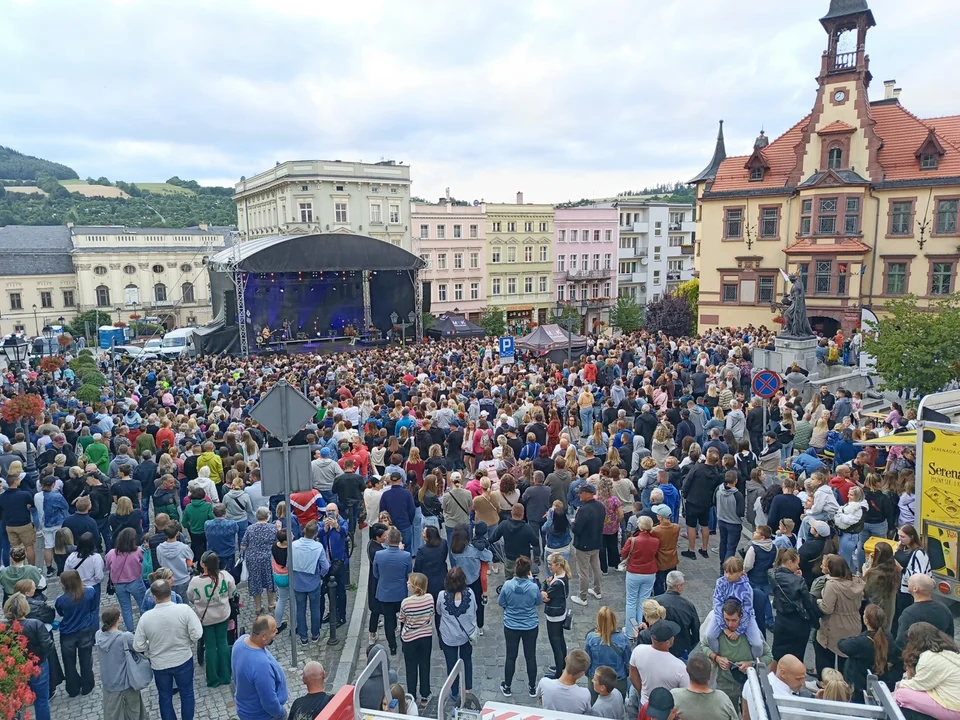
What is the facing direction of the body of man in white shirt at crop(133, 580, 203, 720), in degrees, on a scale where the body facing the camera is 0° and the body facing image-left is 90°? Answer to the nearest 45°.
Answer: approximately 180°

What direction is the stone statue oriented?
to the viewer's left

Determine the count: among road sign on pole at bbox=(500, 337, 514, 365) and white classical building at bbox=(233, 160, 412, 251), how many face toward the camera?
2

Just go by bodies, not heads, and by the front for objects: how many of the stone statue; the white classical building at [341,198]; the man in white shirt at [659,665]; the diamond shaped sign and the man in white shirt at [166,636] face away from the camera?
3

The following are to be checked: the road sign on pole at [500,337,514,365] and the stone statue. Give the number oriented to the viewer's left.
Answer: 1

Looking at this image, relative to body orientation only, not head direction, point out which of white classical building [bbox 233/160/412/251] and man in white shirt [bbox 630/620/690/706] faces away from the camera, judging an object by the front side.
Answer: the man in white shirt

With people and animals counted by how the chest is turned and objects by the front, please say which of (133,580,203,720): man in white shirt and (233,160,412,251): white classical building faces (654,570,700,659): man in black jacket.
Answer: the white classical building

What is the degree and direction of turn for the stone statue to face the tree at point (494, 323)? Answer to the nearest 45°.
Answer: approximately 45° to its right

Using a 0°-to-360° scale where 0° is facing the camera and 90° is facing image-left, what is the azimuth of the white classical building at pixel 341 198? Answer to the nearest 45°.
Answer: approximately 0°

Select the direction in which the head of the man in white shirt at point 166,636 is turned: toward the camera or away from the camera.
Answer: away from the camera

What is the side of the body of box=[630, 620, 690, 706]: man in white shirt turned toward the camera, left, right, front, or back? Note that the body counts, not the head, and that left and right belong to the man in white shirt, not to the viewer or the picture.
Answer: back

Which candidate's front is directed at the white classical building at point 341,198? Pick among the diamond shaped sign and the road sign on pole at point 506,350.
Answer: the diamond shaped sign

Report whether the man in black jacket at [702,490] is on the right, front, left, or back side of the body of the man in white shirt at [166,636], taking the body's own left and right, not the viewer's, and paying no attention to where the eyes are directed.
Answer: right
